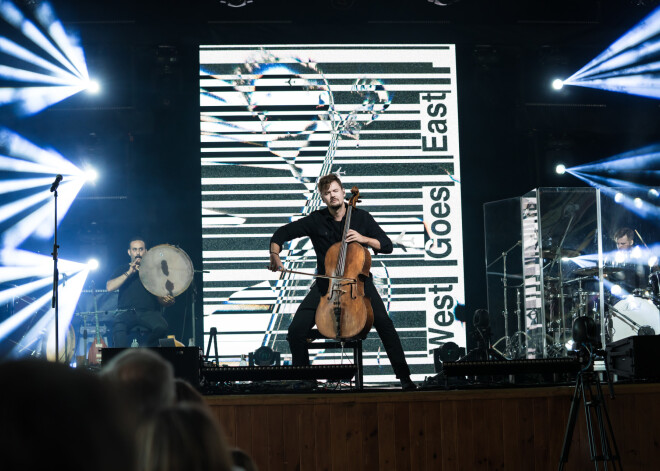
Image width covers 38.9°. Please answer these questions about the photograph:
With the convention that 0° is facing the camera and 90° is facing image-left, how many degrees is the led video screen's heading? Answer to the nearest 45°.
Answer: approximately 0°

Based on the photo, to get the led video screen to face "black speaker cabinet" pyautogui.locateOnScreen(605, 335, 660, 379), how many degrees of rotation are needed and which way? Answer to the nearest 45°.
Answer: approximately 45° to its left

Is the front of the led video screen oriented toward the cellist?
yes

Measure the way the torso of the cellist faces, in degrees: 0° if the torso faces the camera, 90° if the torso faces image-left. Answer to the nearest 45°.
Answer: approximately 0°

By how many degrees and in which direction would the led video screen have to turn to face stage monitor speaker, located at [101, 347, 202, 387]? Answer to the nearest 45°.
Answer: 0° — it already faces it

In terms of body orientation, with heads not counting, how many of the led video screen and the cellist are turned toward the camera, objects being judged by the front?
2

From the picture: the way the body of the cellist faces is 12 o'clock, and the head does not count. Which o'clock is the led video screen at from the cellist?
The led video screen is roughly at 6 o'clock from the cellist.

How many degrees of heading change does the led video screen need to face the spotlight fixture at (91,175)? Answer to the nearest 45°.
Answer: approximately 90° to its right
